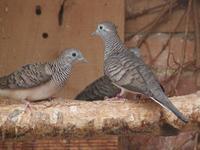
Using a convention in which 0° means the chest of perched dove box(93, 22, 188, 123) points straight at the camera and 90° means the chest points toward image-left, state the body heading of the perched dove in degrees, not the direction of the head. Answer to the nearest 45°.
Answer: approximately 90°

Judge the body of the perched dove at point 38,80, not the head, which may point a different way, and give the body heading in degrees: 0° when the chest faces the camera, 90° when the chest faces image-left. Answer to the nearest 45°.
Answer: approximately 270°

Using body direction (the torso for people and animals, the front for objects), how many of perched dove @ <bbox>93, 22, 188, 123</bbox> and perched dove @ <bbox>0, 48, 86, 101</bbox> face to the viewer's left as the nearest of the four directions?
1

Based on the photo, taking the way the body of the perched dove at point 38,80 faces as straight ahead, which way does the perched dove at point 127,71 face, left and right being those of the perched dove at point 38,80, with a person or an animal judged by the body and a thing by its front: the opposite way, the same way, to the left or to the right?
the opposite way

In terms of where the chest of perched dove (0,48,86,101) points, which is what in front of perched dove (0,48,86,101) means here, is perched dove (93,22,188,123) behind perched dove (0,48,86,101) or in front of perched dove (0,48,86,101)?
in front

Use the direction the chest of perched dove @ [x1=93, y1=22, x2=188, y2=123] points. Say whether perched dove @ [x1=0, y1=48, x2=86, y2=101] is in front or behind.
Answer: in front

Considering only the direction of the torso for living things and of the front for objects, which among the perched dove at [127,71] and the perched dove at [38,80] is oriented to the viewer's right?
the perched dove at [38,80]
